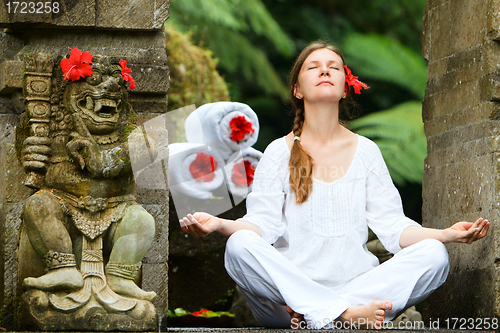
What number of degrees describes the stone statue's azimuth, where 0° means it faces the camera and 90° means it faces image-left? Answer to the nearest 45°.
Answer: approximately 0°

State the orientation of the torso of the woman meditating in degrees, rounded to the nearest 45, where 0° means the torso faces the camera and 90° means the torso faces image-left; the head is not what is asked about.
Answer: approximately 0°

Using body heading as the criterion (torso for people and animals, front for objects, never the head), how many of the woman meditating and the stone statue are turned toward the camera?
2

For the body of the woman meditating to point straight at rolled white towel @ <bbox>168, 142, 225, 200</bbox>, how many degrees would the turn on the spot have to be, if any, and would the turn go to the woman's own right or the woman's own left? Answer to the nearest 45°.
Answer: approximately 135° to the woman's own right

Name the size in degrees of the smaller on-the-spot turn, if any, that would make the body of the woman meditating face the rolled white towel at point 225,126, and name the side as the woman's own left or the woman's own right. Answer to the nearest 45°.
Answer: approximately 135° to the woman's own right

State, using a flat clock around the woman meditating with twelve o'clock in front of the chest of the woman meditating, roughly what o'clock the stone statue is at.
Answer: The stone statue is roughly at 2 o'clock from the woman meditating.
